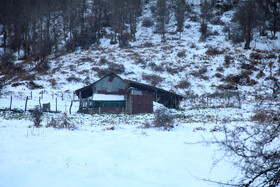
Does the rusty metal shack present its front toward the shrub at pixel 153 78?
no

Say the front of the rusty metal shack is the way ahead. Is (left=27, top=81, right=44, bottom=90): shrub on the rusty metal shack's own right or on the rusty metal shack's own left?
on the rusty metal shack's own right

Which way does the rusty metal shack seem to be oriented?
toward the camera

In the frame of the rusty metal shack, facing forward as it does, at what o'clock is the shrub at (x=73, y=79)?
The shrub is roughly at 5 o'clock from the rusty metal shack.

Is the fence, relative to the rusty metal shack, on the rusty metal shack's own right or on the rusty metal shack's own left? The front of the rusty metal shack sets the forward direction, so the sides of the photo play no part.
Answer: on the rusty metal shack's own right

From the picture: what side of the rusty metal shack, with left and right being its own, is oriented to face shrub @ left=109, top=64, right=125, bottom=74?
back

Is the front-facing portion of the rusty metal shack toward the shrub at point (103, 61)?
no

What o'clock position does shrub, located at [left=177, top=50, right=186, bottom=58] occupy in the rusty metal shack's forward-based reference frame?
The shrub is roughly at 7 o'clock from the rusty metal shack.

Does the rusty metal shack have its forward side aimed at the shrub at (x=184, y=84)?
no
